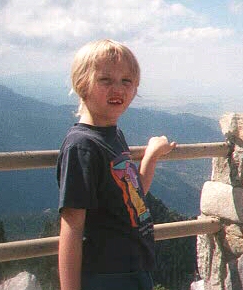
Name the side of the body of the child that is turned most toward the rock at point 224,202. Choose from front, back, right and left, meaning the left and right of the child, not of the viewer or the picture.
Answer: left

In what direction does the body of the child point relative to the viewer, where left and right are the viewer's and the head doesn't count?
facing the viewer and to the right of the viewer

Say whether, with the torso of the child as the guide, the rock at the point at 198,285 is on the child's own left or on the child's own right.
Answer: on the child's own left

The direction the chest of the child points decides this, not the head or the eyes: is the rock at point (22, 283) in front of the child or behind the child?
behind

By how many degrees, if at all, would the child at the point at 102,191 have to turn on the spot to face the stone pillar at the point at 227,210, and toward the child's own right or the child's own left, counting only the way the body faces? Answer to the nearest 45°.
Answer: approximately 90° to the child's own left

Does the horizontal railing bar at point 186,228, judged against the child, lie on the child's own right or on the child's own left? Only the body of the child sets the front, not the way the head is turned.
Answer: on the child's own left
